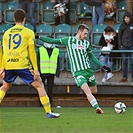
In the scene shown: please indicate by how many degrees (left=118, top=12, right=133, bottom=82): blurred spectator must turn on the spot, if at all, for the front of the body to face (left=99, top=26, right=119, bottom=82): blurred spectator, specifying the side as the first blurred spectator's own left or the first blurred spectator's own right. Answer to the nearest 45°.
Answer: approximately 90° to the first blurred spectator's own right

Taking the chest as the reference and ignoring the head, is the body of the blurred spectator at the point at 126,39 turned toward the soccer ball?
yes

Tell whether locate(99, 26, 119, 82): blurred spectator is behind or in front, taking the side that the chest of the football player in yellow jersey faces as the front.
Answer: in front

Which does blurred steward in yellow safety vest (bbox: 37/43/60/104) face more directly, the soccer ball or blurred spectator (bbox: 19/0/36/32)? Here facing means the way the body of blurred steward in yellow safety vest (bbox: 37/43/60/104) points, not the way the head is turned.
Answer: the soccer ball

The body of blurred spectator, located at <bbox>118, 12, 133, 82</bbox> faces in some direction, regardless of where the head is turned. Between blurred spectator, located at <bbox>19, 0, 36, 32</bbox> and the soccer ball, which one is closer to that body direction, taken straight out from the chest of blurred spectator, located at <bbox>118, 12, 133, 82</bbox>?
the soccer ball

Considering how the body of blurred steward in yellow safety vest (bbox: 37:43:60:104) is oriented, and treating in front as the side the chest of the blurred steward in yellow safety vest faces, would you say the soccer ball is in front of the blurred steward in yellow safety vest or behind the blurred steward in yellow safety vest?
in front

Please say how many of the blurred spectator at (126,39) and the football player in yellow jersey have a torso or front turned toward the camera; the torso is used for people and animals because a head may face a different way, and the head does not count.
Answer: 1
